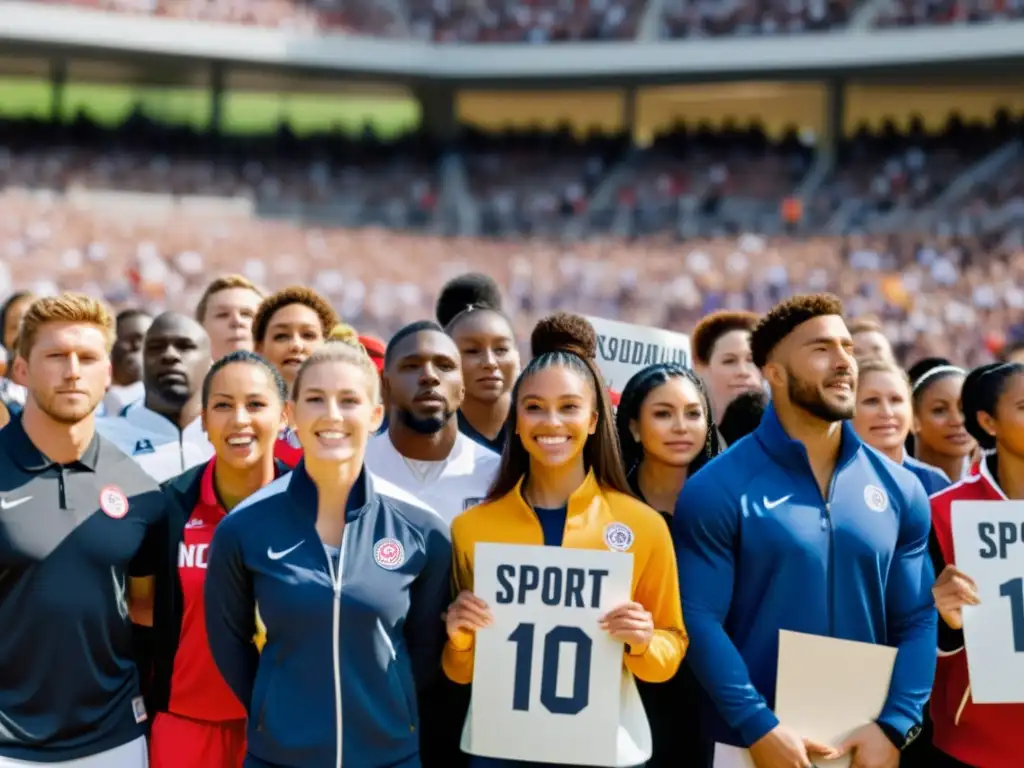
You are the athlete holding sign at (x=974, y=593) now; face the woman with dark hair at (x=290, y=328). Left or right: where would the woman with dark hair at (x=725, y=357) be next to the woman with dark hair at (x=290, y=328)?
right

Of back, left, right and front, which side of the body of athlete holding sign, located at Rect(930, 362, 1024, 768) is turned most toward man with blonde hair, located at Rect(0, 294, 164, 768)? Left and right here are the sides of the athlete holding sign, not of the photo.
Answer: right

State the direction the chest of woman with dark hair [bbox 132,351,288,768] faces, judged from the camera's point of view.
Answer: toward the camera

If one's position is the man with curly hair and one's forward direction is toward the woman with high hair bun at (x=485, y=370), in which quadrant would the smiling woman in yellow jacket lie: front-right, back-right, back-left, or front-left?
front-left

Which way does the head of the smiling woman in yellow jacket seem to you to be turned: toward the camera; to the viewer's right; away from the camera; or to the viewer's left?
toward the camera

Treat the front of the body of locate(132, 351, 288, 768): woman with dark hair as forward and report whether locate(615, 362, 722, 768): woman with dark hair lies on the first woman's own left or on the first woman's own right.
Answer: on the first woman's own left

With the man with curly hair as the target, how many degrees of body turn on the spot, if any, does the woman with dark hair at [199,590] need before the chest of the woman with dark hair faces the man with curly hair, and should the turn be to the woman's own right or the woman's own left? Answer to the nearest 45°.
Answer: approximately 90° to the woman's own left

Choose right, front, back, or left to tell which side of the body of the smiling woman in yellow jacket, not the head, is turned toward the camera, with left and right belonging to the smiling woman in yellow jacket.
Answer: front

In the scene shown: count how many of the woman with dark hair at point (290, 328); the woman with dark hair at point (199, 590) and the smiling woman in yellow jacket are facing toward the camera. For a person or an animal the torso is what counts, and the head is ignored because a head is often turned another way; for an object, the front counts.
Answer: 3

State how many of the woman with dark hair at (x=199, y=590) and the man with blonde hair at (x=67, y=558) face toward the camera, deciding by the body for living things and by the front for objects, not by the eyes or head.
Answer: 2

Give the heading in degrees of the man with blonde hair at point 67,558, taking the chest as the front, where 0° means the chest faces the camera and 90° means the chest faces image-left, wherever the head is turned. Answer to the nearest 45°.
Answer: approximately 0°

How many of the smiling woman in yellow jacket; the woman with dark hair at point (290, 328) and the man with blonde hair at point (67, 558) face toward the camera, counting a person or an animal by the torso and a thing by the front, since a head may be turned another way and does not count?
3

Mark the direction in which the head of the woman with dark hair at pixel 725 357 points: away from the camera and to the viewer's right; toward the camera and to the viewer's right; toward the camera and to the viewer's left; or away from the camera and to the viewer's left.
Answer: toward the camera and to the viewer's right

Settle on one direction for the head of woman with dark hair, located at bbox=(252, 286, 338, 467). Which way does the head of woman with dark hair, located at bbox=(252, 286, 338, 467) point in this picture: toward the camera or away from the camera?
toward the camera

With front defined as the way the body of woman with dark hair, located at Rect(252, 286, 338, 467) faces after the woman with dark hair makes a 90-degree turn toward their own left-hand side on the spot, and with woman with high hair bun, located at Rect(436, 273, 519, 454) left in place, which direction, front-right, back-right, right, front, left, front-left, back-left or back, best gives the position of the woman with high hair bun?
front-right

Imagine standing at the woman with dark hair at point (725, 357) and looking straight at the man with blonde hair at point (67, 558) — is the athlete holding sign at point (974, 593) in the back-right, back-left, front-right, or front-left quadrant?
front-left
